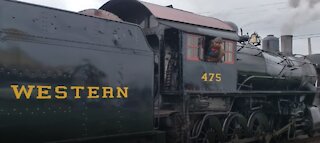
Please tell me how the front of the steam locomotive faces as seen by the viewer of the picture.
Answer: facing away from the viewer and to the right of the viewer
